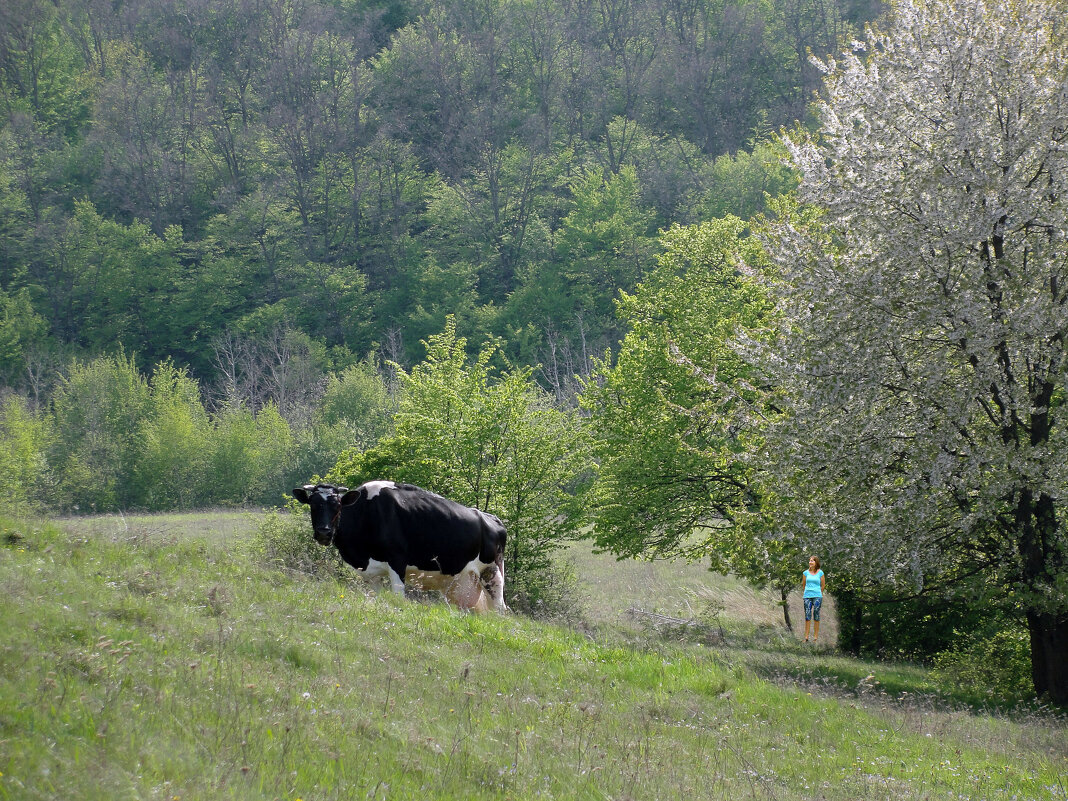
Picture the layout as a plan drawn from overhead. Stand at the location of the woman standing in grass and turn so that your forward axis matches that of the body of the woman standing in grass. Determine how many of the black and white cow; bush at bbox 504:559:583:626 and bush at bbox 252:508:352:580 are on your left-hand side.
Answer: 0

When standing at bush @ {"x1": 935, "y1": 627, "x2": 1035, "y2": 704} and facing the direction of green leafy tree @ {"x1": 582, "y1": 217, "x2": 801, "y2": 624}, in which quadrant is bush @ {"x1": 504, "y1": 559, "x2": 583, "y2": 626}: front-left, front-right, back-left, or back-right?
front-left

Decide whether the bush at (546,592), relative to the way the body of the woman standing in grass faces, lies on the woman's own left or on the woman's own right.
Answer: on the woman's own right

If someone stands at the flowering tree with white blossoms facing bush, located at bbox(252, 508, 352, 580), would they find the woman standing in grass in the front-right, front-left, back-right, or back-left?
front-right

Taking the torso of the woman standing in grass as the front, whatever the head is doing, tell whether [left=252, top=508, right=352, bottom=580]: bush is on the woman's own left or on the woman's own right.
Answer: on the woman's own right

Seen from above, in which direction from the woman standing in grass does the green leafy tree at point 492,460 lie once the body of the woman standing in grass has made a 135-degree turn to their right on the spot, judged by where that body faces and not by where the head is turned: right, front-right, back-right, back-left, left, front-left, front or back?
front-left

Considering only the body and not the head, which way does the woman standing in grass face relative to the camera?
toward the camera
